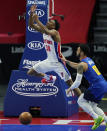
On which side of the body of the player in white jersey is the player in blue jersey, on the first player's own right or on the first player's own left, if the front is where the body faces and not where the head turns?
on the first player's own left

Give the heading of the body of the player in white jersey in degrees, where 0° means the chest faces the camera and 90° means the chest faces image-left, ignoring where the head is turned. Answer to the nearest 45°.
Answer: approximately 45°
